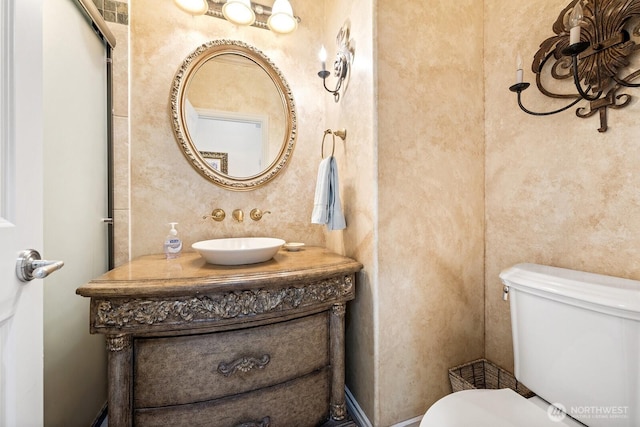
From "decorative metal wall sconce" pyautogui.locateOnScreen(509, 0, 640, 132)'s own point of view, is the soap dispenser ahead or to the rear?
ahead

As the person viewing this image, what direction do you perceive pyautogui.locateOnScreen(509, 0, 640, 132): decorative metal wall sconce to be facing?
facing the viewer and to the left of the viewer

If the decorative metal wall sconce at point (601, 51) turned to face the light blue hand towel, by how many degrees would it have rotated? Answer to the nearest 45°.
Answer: approximately 45° to its right

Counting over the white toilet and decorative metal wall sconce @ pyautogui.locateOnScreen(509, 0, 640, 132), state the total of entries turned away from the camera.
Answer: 0

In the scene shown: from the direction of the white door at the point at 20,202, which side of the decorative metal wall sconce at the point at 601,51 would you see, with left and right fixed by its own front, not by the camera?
front
